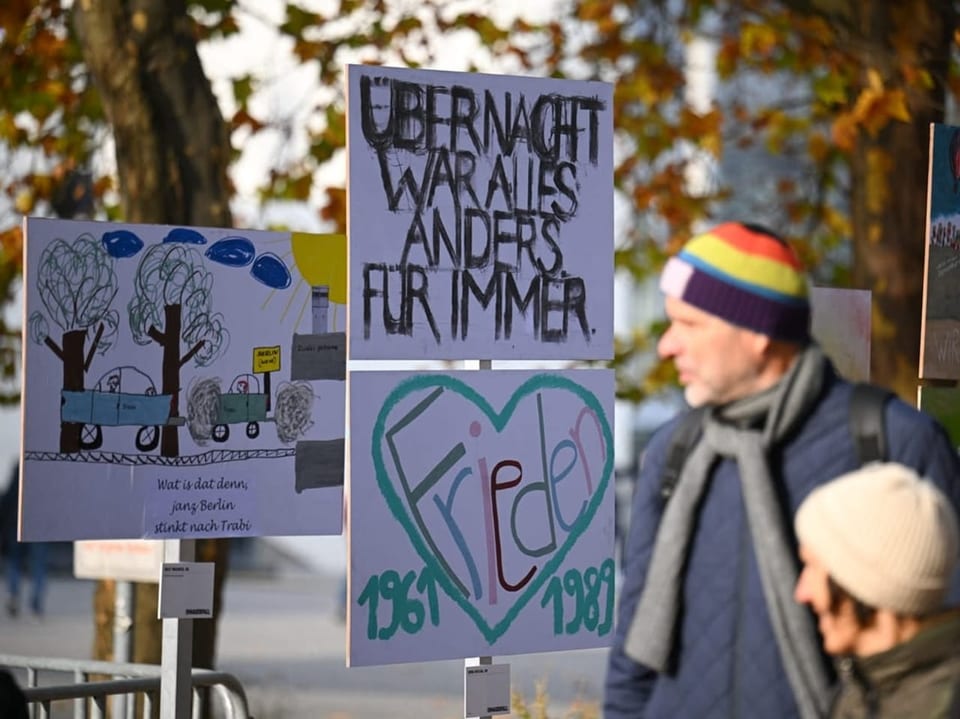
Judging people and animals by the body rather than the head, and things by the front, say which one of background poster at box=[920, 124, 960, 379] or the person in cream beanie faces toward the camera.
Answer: the background poster

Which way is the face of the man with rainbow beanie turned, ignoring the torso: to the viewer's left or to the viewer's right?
to the viewer's left

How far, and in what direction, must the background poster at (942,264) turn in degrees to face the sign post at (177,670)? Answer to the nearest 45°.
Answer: approximately 45° to its right

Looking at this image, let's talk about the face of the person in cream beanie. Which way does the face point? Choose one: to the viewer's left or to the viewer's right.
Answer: to the viewer's left

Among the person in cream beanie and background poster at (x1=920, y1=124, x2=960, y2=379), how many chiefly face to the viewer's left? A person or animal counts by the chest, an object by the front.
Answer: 1

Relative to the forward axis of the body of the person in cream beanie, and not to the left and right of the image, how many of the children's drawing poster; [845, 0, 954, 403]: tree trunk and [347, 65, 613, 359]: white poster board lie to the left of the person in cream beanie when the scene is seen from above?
0

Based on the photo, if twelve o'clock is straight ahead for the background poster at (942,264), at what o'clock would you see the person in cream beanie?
The person in cream beanie is roughly at 12 o'clock from the background poster.

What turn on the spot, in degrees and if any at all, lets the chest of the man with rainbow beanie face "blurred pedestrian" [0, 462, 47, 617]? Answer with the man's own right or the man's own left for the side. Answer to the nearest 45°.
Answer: approximately 90° to the man's own right

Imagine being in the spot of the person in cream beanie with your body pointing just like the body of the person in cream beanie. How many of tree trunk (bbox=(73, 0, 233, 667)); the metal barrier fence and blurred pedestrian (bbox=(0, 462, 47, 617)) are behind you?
0

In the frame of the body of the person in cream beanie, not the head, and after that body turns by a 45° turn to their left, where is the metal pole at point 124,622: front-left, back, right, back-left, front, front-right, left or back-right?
right

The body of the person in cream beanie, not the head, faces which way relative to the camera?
to the viewer's left

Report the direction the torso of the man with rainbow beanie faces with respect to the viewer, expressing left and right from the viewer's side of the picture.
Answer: facing the viewer and to the left of the viewer

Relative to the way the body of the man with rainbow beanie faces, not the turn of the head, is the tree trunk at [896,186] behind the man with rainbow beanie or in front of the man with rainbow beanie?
behind

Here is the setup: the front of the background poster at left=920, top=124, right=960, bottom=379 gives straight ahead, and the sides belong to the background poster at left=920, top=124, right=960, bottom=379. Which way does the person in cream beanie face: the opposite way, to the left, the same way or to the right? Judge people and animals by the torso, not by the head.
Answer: to the right

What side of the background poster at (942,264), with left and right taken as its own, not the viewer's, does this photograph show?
front
